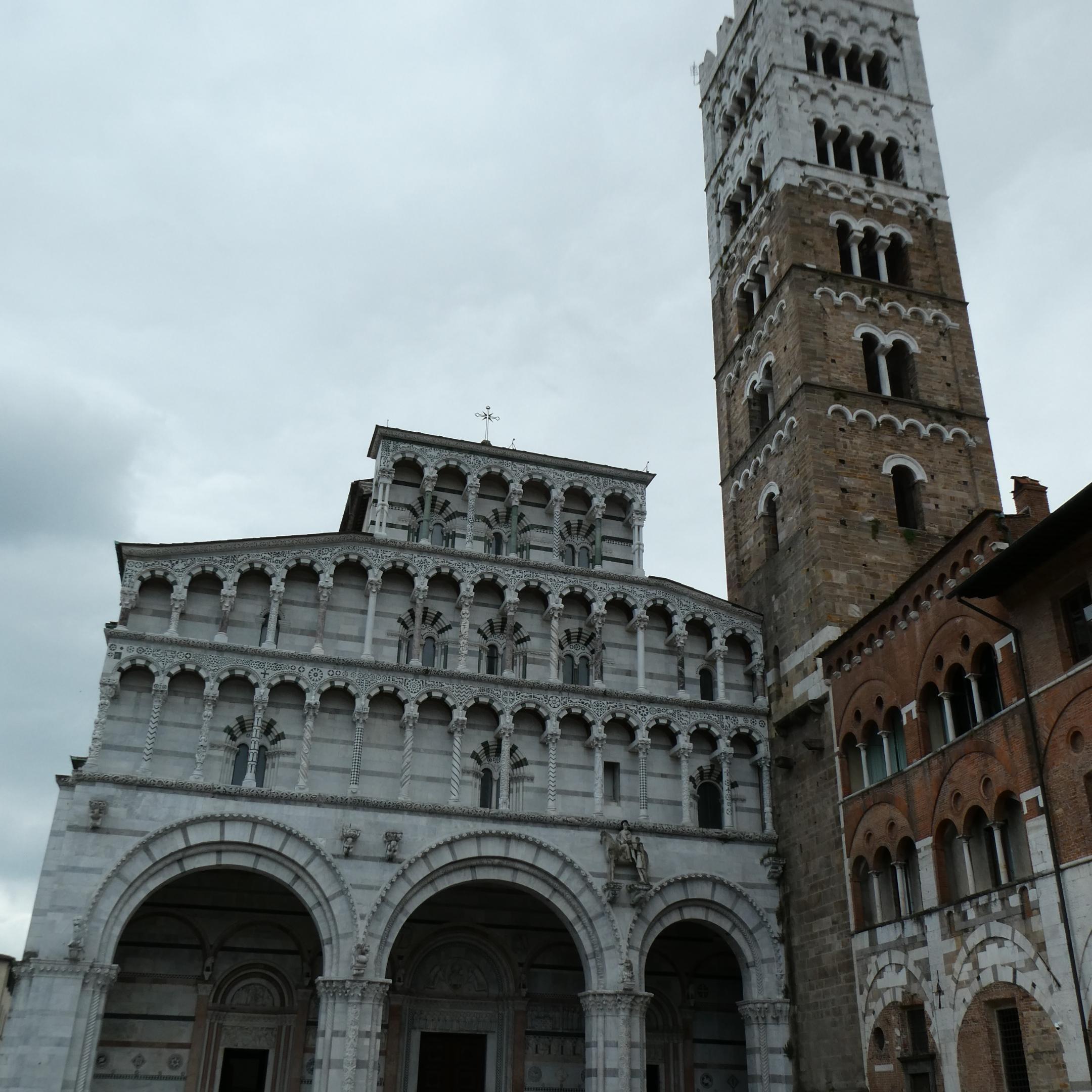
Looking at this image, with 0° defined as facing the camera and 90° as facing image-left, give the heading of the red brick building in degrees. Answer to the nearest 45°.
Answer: approximately 45°
